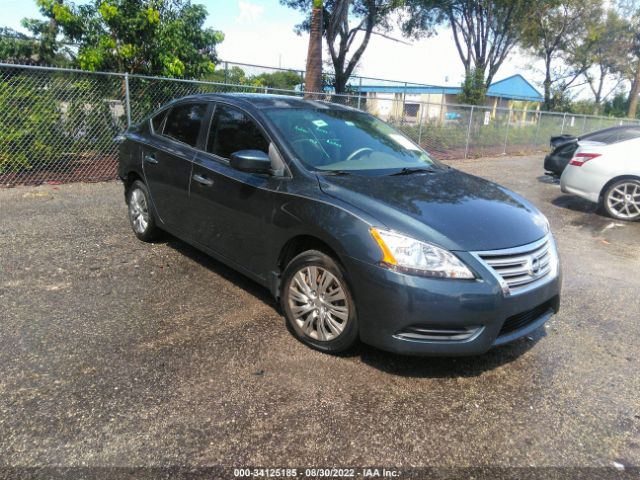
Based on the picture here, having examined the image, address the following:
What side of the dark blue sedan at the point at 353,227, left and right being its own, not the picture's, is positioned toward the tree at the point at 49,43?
back

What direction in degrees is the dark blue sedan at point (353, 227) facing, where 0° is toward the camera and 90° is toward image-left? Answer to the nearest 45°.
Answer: approximately 315°

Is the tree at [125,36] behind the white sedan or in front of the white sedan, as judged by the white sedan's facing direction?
behind

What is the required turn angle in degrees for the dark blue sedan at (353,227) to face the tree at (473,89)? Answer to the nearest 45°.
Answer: approximately 135° to its left

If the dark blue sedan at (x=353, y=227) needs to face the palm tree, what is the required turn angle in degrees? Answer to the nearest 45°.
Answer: approximately 135° to its left

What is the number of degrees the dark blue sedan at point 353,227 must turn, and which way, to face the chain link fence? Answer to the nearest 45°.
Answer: approximately 180°

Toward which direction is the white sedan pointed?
to the viewer's right

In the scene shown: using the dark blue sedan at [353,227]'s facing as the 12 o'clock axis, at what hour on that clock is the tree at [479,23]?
The tree is roughly at 8 o'clock from the dark blue sedan.

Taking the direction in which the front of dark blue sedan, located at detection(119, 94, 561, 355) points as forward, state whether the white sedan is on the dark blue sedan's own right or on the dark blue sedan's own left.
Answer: on the dark blue sedan's own left
